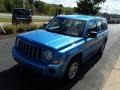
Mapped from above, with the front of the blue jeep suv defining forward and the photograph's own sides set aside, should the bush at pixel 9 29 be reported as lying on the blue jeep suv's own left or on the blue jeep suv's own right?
on the blue jeep suv's own right

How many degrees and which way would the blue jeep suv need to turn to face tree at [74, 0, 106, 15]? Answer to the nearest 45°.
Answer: approximately 135° to its right

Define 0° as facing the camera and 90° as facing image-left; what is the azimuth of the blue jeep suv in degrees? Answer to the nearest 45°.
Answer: approximately 45°
